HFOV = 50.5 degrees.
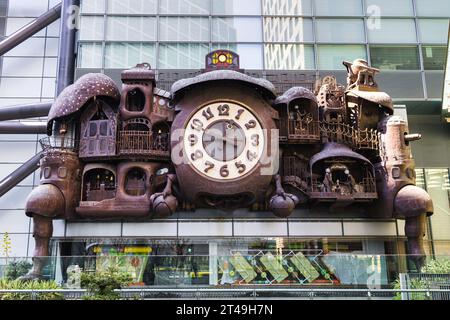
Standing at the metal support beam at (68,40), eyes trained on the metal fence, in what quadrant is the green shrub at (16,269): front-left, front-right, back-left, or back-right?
front-right

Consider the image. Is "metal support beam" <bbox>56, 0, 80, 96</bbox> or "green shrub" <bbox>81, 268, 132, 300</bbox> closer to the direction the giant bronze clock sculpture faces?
the green shrub

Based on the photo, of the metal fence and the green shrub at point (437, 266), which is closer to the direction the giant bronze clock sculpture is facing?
the metal fence

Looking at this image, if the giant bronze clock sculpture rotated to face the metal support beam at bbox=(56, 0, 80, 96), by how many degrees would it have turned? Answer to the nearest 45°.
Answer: approximately 135° to its right

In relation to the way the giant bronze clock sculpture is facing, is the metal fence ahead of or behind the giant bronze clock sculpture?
ahead

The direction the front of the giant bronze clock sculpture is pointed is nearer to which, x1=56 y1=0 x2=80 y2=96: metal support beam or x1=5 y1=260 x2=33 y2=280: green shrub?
the green shrub

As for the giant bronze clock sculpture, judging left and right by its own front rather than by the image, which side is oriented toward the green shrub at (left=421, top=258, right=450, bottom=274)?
left

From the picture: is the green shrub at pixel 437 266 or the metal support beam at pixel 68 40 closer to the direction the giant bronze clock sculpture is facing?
the green shrub

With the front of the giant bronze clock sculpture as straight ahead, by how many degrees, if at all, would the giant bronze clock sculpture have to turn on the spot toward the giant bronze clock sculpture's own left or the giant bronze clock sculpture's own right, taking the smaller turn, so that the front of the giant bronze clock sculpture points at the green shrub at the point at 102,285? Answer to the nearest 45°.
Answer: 0° — it already faces it

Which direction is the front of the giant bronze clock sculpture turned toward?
toward the camera

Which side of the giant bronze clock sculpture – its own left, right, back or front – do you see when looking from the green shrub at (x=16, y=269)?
right
